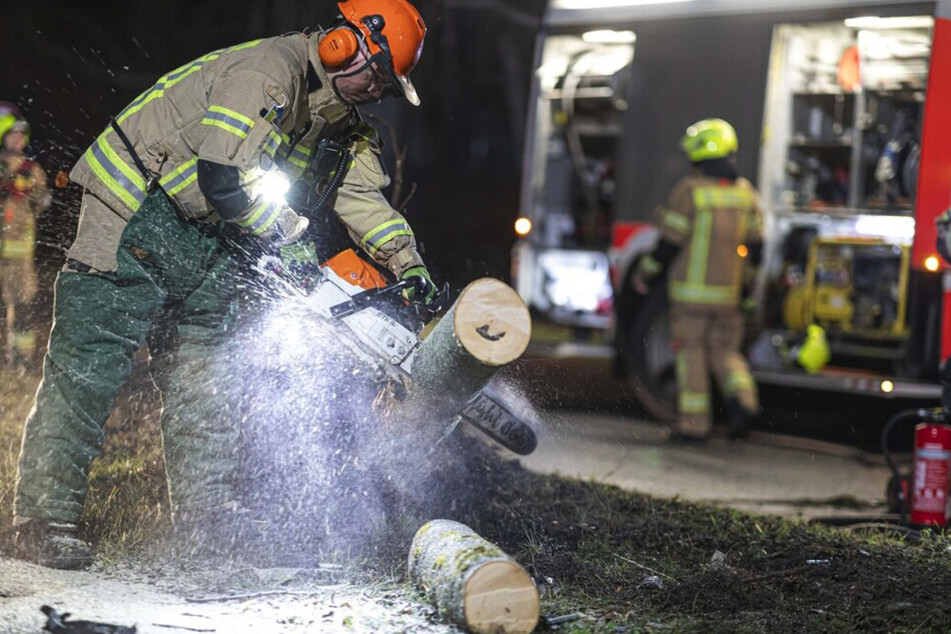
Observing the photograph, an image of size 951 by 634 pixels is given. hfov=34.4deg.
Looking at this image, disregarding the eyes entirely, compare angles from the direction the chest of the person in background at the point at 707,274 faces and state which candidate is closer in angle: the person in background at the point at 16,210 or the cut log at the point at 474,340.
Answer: the person in background

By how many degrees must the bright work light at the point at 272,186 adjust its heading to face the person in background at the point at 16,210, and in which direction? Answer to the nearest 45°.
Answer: approximately 180°

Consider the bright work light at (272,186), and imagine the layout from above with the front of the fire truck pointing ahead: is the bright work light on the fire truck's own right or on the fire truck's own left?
on the fire truck's own right

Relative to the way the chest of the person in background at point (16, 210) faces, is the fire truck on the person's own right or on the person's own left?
on the person's own left

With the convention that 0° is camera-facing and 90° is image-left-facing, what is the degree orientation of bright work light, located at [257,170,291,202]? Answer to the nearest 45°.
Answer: approximately 0°

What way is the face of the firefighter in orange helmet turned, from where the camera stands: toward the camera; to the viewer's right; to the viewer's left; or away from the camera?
to the viewer's right

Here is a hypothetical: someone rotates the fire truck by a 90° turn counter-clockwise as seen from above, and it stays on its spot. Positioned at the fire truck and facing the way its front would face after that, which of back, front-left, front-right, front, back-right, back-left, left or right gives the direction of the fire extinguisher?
back

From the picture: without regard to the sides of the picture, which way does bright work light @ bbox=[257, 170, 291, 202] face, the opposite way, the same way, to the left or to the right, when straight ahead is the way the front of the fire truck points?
to the right
